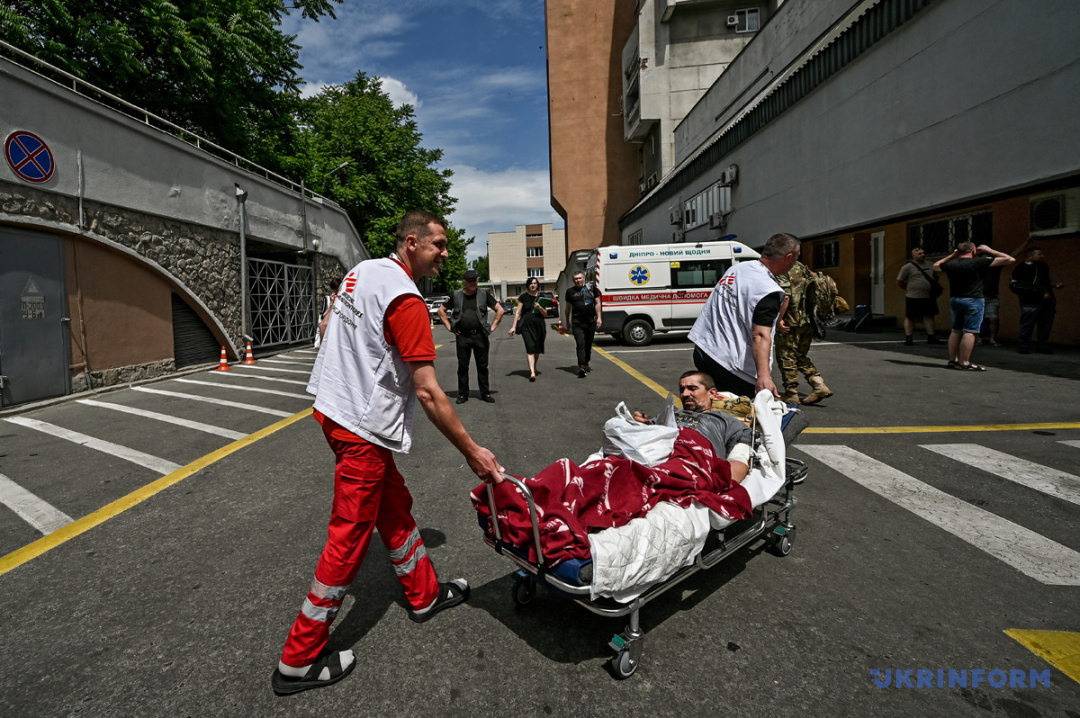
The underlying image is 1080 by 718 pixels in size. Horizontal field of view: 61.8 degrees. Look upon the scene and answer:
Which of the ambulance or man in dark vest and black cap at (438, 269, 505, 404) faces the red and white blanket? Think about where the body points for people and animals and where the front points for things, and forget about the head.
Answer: the man in dark vest and black cap

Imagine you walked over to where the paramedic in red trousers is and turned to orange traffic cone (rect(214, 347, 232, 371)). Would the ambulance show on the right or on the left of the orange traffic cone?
right

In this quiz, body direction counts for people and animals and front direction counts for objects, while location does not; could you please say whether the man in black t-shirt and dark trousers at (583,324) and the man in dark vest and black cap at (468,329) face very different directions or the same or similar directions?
same or similar directions

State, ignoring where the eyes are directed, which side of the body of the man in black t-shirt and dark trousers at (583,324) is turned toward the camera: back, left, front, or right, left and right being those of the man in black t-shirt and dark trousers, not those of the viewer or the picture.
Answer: front

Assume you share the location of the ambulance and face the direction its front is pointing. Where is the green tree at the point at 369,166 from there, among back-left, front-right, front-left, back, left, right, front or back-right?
back-left

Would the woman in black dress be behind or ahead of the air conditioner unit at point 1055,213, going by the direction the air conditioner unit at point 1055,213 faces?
ahead

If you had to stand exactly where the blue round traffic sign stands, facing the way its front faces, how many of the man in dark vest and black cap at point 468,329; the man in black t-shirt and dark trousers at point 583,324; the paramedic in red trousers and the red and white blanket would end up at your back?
0

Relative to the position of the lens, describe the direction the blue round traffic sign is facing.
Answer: facing the viewer and to the right of the viewer

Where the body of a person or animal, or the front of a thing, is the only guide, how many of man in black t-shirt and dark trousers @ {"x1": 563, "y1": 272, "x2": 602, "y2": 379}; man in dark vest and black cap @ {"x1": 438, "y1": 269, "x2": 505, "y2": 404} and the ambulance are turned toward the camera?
2

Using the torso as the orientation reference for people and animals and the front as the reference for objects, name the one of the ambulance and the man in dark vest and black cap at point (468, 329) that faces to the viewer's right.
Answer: the ambulance

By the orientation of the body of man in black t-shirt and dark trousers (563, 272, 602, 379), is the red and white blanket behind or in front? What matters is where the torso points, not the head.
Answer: in front

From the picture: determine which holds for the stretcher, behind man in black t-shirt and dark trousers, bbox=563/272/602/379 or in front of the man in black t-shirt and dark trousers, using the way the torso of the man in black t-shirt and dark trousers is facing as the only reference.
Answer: in front

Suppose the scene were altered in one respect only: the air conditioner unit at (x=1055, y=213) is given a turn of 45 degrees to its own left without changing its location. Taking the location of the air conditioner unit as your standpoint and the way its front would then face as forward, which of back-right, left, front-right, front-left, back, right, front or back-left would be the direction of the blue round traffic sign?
front-right

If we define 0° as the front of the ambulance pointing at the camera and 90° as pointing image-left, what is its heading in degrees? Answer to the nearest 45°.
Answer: approximately 270°

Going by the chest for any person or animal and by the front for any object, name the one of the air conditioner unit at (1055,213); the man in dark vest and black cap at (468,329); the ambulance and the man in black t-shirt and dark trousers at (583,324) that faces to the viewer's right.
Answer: the ambulance

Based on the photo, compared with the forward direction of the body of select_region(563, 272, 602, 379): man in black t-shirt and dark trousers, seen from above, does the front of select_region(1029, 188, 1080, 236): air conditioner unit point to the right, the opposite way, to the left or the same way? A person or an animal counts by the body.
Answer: to the right
